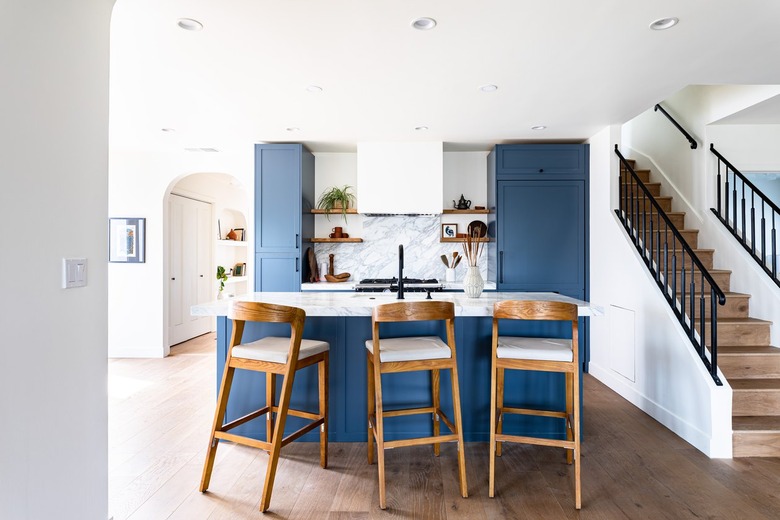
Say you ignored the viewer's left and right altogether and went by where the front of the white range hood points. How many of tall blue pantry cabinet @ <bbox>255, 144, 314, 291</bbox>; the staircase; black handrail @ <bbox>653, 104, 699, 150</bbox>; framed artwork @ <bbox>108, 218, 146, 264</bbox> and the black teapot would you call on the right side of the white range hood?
2

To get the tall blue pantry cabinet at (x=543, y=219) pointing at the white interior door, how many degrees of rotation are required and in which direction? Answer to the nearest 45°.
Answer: approximately 90° to its right

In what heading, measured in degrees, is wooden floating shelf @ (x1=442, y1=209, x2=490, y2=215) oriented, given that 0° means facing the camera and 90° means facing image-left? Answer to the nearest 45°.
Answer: approximately 0°

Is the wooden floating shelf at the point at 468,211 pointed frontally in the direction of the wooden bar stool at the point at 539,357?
yes

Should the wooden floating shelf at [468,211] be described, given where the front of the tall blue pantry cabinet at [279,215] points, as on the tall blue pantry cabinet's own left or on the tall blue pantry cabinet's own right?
on the tall blue pantry cabinet's own left

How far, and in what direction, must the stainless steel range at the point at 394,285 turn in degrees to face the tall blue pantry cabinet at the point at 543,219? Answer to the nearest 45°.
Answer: approximately 90° to its left

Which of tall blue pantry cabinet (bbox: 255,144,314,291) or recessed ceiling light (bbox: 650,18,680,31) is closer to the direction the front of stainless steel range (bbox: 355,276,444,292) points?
the recessed ceiling light

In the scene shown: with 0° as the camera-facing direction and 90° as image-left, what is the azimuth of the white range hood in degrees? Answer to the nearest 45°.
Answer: approximately 0°
